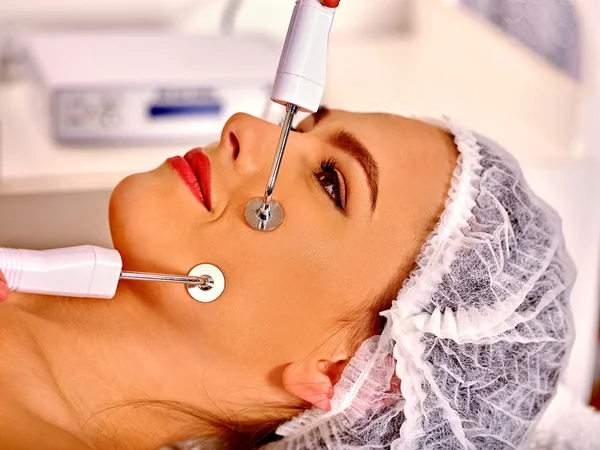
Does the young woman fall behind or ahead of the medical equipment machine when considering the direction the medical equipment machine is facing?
ahead

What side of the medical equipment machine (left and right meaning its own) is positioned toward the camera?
front
